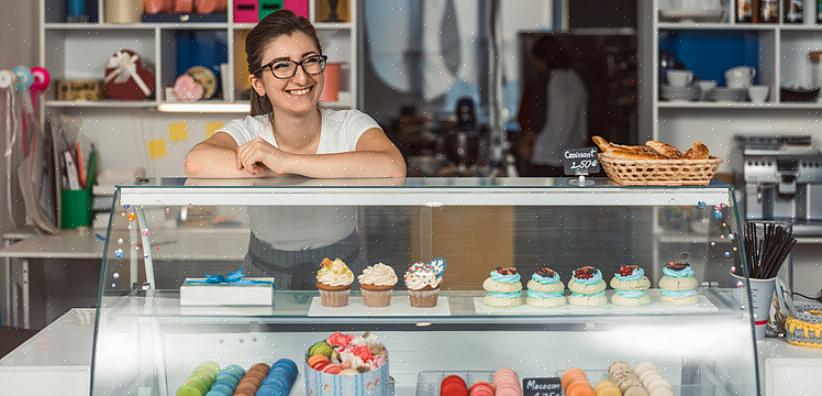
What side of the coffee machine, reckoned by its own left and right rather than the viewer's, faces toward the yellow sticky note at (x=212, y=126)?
right

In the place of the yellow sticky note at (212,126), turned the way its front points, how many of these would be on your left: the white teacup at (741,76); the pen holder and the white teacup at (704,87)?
2

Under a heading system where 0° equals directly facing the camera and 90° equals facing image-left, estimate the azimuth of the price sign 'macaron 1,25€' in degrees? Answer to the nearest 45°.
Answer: approximately 0°

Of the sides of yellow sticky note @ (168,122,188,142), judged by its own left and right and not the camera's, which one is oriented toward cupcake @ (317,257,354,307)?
front

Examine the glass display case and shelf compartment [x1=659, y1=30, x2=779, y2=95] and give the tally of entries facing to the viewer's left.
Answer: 0

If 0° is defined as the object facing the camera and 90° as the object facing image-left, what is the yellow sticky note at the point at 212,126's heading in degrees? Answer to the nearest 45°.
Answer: approximately 0°
